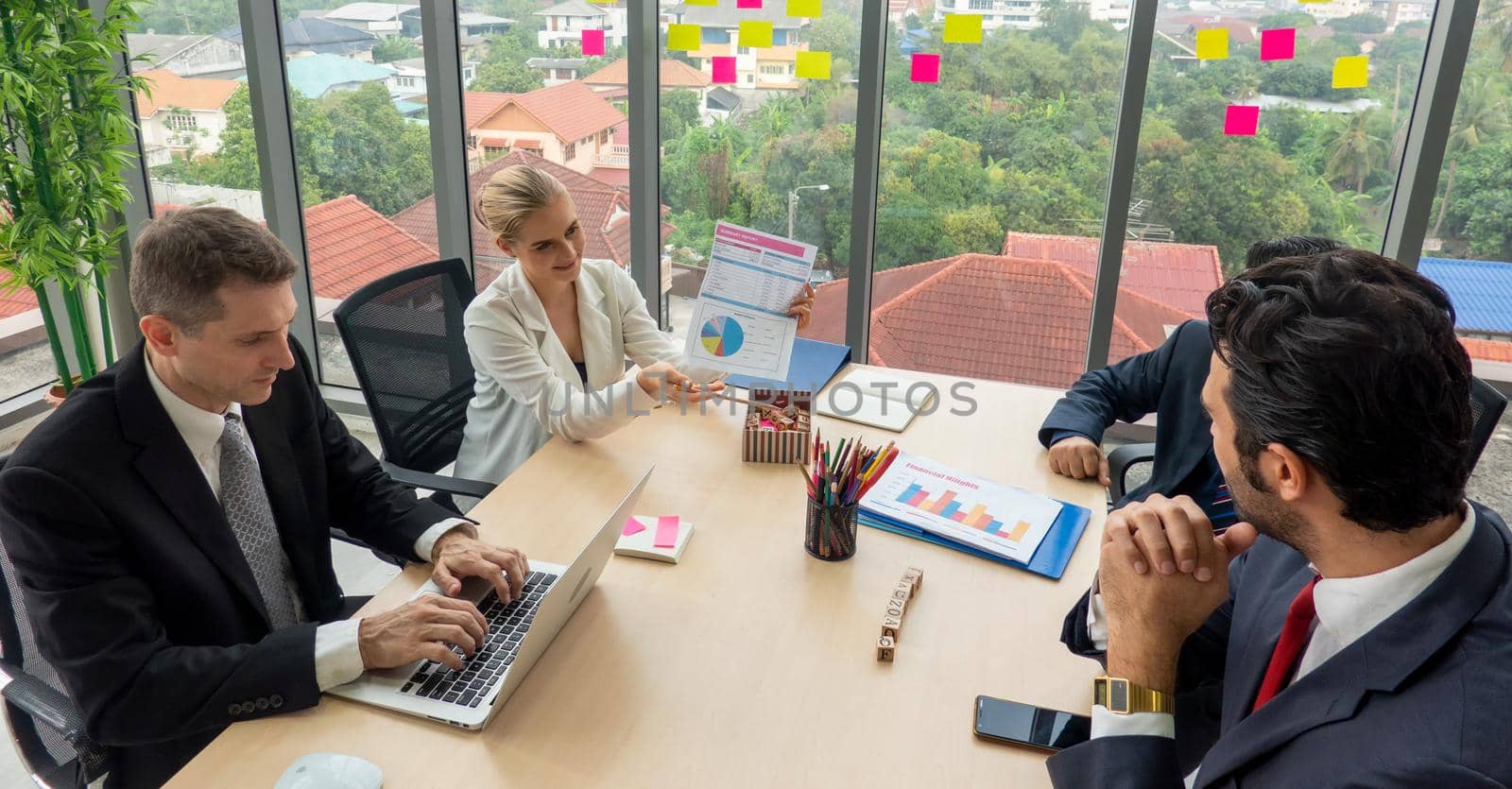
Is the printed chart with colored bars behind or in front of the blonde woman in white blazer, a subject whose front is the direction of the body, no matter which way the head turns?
in front

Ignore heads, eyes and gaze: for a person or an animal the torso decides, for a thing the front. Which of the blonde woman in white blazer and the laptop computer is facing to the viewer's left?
the laptop computer

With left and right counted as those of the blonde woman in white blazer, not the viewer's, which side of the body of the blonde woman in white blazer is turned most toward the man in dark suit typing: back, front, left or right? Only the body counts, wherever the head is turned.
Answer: right

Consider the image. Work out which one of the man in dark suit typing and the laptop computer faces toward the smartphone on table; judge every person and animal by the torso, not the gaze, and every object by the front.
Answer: the man in dark suit typing

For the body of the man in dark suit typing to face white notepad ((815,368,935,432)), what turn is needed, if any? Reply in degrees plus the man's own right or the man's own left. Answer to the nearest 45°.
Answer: approximately 45° to the man's own left

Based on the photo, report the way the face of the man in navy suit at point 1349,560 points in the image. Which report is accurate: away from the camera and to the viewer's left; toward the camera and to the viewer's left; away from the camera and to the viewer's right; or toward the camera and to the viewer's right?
away from the camera and to the viewer's left

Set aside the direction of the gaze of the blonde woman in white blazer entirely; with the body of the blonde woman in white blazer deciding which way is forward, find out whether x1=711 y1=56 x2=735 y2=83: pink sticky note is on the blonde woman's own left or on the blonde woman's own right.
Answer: on the blonde woman's own left

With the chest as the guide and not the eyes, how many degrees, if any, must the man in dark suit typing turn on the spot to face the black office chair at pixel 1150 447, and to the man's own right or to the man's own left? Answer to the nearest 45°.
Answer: approximately 45° to the man's own left

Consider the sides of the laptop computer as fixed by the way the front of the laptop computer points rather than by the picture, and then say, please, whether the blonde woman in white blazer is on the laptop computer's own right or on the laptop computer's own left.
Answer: on the laptop computer's own right

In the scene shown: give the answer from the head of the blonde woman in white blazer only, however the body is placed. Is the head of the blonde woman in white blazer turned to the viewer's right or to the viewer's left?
to the viewer's right

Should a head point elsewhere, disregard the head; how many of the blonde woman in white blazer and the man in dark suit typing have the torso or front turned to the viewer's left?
0

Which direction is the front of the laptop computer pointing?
to the viewer's left

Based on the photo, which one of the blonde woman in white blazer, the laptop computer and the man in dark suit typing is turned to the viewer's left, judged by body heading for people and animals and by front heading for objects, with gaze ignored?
the laptop computer

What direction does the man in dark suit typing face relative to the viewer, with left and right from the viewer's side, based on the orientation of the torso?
facing the viewer and to the right of the viewer

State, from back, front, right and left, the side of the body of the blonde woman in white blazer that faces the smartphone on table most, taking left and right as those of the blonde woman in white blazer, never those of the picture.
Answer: front

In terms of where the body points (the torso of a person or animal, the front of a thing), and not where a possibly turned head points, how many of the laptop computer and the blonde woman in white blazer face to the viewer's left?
1

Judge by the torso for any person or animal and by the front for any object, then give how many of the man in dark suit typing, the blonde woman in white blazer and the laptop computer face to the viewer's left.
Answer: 1
